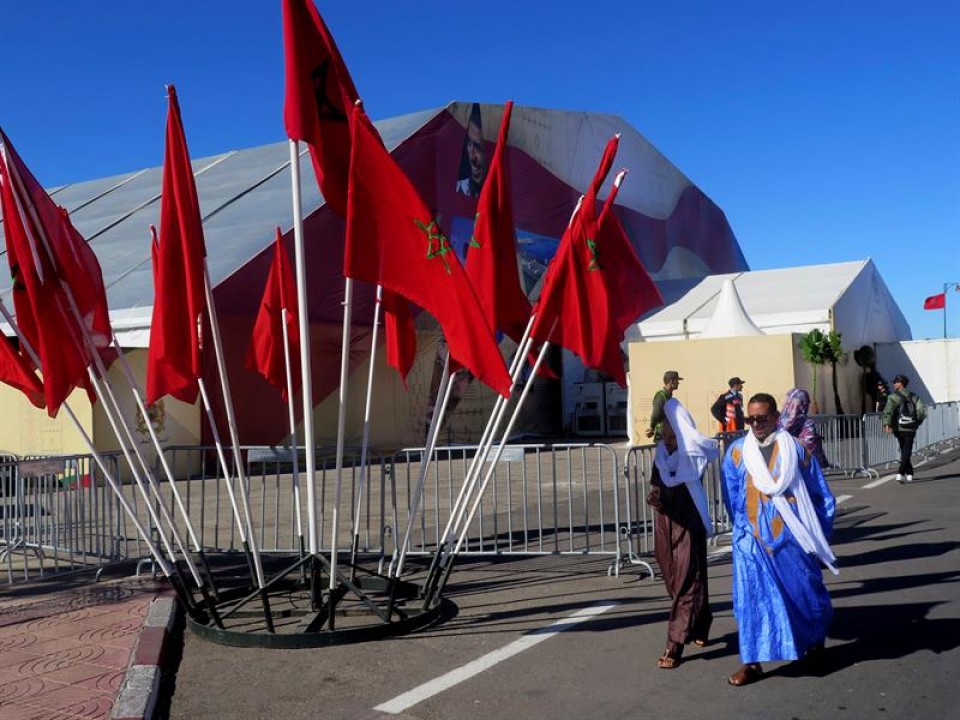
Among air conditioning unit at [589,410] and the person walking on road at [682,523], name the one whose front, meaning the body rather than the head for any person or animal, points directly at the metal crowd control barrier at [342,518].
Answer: the air conditioning unit

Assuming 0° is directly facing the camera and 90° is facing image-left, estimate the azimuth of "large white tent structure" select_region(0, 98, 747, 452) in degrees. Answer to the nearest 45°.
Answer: approximately 315°

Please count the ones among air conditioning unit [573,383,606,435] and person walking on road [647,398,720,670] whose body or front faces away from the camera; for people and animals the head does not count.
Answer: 0

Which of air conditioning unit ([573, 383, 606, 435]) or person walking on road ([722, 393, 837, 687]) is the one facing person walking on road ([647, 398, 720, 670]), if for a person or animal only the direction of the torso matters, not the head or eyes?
the air conditioning unit

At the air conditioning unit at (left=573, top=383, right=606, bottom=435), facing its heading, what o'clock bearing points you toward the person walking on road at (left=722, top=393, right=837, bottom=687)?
The person walking on road is roughly at 12 o'clock from the air conditioning unit.

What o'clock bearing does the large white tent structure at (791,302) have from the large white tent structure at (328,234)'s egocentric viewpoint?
the large white tent structure at (791,302) is roughly at 10 o'clock from the large white tent structure at (328,234).

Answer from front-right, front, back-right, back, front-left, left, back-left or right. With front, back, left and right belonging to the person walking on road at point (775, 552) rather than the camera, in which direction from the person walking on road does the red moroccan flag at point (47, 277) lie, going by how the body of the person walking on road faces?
front-right

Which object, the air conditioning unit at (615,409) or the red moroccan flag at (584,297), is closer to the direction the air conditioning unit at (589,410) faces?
the red moroccan flag

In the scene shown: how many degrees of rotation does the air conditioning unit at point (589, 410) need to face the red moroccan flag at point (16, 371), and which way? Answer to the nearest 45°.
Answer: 0° — it already faces it

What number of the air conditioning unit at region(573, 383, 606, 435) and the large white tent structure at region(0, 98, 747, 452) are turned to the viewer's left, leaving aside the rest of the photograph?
0

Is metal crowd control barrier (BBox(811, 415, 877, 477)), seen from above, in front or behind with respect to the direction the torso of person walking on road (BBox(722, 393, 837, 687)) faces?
behind
